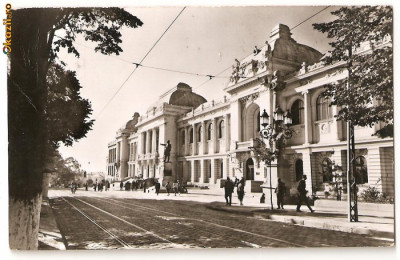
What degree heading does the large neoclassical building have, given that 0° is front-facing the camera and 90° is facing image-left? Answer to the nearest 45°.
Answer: approximately 45°
